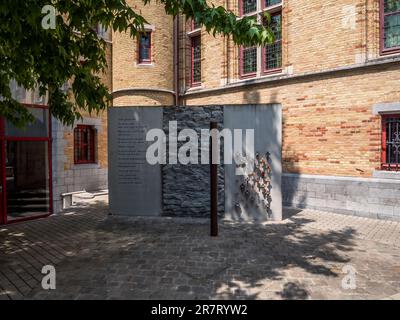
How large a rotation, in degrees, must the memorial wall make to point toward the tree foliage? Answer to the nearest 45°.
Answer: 0° — it already faces it

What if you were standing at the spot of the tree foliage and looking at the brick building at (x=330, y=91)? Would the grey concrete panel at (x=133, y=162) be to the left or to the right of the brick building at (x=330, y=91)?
left

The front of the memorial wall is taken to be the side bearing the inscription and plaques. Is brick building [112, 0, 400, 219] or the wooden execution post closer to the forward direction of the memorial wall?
the wooden execution post

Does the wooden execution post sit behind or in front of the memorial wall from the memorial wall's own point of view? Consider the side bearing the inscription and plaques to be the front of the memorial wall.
in front

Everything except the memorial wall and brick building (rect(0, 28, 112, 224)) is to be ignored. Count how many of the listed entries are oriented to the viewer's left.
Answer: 0

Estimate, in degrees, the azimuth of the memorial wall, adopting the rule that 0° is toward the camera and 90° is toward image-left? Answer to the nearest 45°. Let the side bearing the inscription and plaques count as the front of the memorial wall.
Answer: approximately 0°

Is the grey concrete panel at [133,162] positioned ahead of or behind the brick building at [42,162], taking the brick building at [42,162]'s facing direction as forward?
ahead

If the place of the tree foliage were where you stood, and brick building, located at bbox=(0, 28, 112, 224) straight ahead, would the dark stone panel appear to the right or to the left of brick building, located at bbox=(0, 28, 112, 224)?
right

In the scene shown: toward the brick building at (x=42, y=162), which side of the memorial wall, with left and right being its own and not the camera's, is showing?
right

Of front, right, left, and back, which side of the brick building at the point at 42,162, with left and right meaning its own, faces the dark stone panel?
front

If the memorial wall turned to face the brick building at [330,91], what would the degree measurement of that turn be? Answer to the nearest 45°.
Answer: approximately 90° to its left
